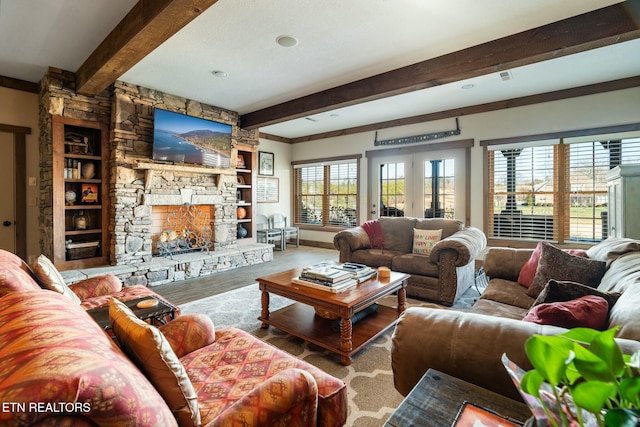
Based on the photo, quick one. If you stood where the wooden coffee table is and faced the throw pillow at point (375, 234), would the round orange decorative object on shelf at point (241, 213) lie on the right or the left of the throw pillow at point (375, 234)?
left

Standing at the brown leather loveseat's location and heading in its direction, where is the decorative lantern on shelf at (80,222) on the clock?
The decorative lantern on shelf is roughly at 1 o'clock from the brown leather loveseat.

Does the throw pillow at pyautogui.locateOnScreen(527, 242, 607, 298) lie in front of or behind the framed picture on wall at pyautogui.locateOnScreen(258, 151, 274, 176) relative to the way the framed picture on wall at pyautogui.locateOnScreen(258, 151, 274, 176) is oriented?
in front

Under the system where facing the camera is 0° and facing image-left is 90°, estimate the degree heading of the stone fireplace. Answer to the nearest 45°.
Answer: approximately 315°

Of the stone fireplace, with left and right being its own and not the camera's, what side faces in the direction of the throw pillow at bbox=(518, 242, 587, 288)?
front

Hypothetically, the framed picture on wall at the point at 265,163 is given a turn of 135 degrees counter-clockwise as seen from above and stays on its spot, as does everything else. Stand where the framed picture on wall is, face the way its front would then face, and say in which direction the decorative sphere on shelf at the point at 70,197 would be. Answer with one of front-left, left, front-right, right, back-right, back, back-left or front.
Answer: back-left

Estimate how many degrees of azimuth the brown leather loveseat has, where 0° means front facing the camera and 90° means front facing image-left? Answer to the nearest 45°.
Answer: approximately 45°

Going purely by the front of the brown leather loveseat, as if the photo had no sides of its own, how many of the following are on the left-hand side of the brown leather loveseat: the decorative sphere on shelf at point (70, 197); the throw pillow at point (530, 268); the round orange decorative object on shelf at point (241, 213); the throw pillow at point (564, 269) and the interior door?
2
